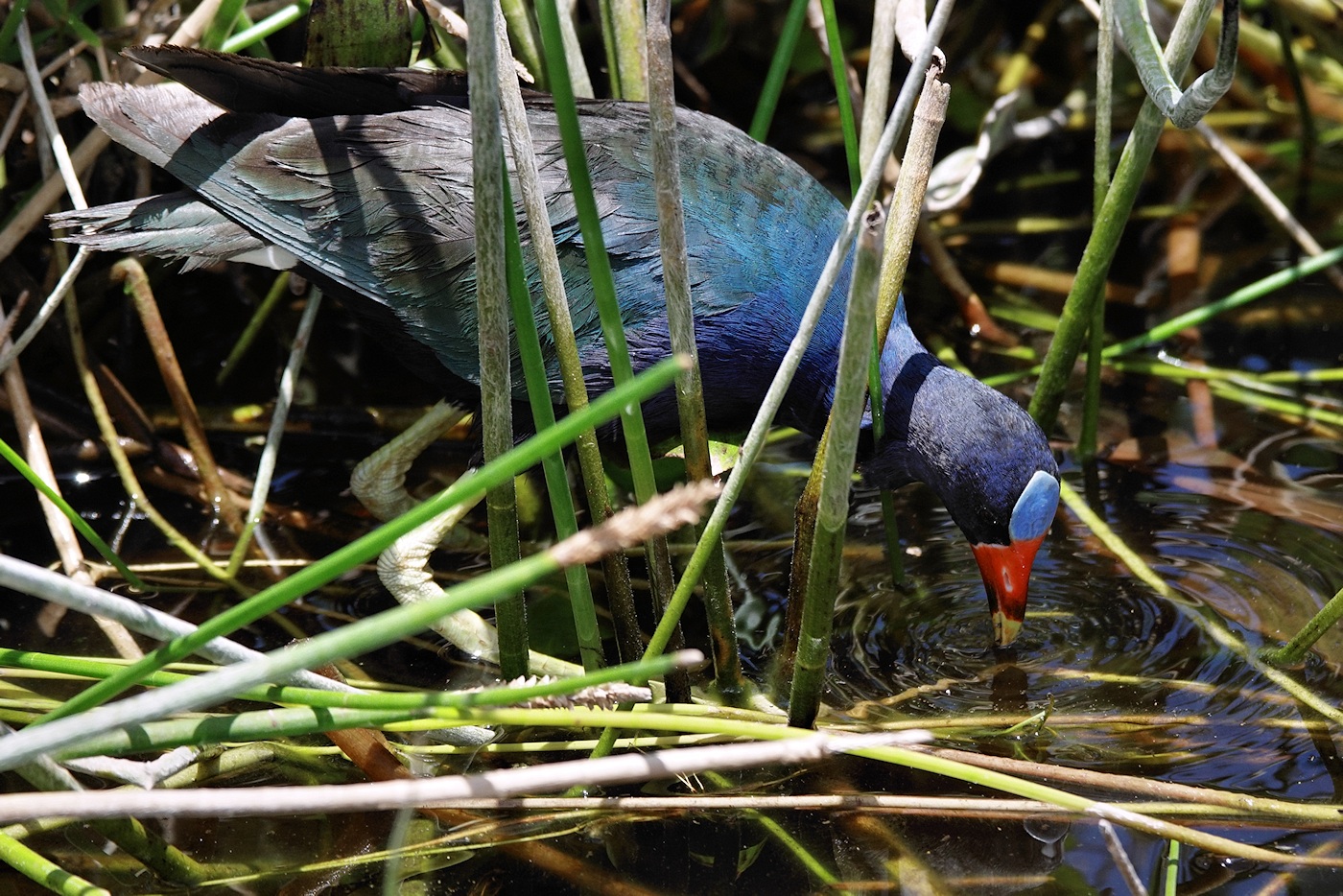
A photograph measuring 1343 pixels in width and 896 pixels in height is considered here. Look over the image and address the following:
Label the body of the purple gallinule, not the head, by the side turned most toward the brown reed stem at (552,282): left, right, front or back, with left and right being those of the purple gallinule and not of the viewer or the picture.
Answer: right

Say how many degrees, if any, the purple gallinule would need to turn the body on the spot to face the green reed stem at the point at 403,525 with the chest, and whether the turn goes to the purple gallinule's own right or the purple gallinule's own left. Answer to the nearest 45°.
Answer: approximately 90° to the purple gallinule's own right

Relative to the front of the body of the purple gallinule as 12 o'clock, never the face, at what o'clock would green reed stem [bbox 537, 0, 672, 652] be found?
The green reed stem is roughly at 3 o'clock from the purple gallinule.

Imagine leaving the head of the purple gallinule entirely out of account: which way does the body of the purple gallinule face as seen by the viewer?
to the viewer's right

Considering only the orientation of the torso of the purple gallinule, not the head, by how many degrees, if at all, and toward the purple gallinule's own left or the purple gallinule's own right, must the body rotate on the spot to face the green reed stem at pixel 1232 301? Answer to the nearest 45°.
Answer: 0° — it already faces it

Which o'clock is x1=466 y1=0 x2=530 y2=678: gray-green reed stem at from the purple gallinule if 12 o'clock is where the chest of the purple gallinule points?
The gray-green reed stem is roughly at 3 o'clock from the purple gallinule.

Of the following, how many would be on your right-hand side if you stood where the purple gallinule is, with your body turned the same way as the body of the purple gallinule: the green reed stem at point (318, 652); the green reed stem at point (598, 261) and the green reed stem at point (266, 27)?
2
